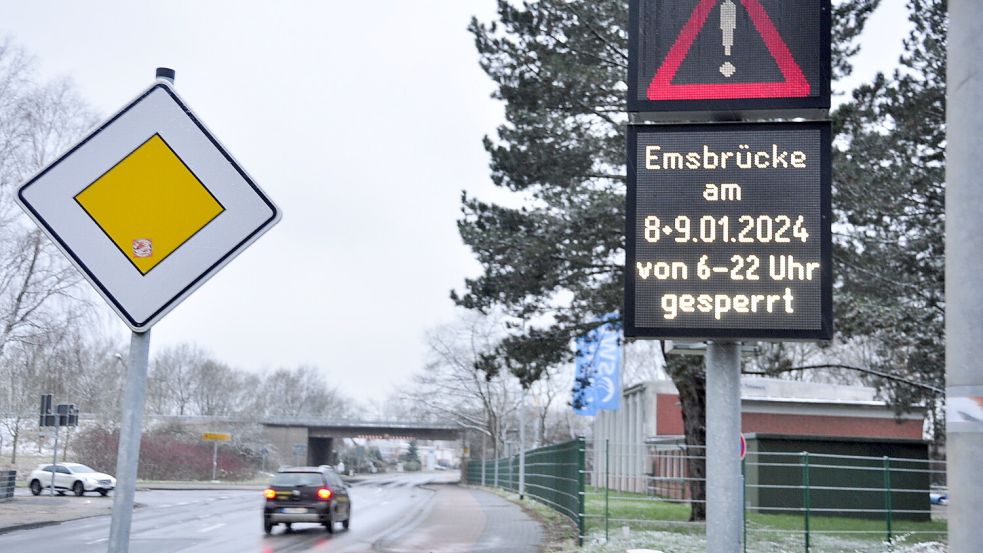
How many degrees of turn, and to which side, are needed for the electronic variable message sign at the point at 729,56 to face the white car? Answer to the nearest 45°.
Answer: approximately 135° to its right

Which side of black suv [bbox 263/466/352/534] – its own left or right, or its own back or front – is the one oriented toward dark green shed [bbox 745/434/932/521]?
right

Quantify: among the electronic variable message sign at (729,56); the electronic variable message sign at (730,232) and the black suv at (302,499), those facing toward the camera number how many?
2

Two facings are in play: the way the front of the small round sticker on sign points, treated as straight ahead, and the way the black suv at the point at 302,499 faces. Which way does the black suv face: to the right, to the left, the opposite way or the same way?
the opposite way

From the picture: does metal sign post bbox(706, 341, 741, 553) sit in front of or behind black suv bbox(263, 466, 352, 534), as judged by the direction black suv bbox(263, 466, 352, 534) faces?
behind

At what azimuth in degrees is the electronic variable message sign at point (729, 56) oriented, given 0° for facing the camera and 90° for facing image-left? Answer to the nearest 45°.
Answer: approximately 0°

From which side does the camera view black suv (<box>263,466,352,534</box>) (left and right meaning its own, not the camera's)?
back

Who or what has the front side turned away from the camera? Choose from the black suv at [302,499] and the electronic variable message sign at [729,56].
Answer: the black suv

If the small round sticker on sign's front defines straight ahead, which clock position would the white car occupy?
The white car is roughly at 6 o'clock from the small round sticker on sign.

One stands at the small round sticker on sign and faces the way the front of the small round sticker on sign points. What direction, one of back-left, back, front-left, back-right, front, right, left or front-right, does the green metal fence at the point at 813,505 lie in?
back-left

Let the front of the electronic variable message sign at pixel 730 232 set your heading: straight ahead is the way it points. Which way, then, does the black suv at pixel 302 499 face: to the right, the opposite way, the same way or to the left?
the opposite way

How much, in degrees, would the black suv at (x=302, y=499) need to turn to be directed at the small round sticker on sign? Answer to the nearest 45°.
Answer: approximately 180°
